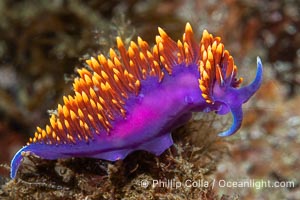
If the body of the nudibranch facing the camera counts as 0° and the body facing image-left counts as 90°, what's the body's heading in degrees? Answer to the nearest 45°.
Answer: approximately 270°
